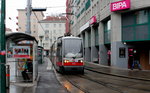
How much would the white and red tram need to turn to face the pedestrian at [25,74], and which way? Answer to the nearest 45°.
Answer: approximately 45° to its right

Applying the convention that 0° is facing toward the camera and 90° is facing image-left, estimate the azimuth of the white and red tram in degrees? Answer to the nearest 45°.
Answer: approximately 0°

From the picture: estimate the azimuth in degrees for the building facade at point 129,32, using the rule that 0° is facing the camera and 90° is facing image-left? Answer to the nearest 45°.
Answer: approximately 45°

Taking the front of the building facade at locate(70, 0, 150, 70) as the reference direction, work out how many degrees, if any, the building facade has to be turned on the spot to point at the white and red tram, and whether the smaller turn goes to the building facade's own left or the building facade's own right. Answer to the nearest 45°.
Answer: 0° — it already faces it

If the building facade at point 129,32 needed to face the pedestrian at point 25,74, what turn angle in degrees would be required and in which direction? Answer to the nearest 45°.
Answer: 0° — it already faces them

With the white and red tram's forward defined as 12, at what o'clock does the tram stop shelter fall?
The tram stop shelter is roughly at 1 o'clock from the white and red tram.

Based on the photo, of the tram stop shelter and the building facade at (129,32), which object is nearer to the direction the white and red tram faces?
the tram stop shelter

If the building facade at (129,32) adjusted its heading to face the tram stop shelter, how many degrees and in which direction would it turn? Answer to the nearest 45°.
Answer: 0° — it already faces it
